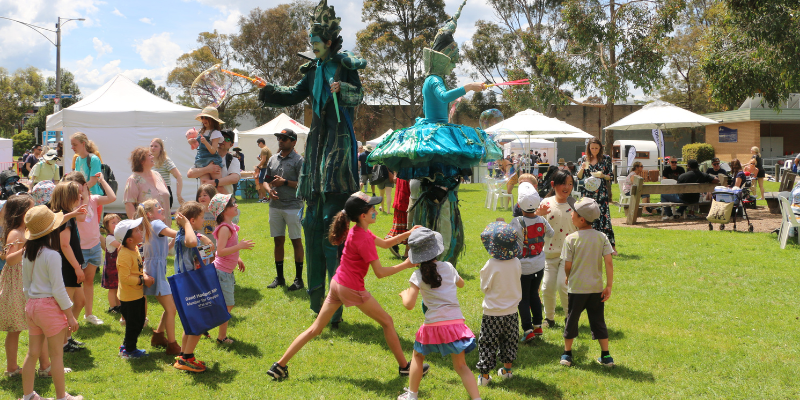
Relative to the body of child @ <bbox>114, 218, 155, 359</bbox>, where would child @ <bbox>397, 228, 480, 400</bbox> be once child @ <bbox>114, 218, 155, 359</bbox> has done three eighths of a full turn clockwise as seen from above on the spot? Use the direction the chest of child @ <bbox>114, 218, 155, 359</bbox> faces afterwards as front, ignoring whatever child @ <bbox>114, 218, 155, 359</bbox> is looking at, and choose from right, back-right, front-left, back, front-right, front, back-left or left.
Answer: left

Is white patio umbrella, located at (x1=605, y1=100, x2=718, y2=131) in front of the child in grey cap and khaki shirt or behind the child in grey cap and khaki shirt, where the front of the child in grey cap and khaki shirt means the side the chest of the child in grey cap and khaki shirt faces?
in front

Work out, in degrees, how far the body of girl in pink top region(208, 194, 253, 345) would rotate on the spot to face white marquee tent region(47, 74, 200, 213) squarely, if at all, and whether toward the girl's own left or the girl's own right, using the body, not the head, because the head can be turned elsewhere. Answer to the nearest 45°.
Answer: approximately 90° to the girl's own left

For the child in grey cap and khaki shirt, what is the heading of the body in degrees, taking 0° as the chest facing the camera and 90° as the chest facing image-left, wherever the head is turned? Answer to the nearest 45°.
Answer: approximately 180°

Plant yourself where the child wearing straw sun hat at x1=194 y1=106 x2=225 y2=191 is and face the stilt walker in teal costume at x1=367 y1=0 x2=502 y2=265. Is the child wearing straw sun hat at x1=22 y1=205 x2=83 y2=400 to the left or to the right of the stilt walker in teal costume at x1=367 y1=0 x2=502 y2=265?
right
